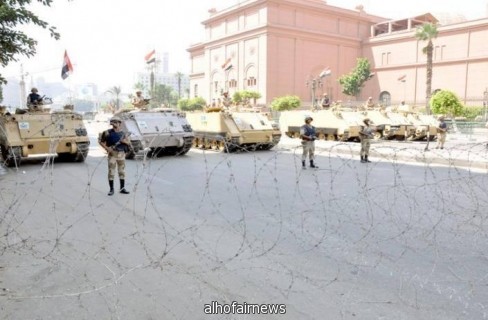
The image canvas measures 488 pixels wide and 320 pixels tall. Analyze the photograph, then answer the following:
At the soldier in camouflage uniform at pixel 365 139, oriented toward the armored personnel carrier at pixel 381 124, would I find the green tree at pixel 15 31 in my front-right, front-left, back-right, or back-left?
back-left

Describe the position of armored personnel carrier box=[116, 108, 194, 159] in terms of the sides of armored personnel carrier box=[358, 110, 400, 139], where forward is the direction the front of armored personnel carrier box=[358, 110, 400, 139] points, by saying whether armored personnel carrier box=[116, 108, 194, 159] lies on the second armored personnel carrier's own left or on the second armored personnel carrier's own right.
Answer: on the second armored personnel carrier's own right

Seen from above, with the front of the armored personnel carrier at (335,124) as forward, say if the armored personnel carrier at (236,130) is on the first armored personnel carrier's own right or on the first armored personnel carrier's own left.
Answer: on the first armored personnel carrier's own right

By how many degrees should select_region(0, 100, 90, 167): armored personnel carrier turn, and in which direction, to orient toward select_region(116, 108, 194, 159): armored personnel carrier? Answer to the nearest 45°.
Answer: approximately 90° to its left

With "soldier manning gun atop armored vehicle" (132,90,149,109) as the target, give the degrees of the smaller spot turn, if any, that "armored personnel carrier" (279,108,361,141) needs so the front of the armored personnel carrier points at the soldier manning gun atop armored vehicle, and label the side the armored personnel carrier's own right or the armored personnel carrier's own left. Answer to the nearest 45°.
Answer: approximately 90° to the armored personnel carrier's own right

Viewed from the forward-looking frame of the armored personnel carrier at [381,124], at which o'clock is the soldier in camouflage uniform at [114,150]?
The soldier in camouflage uniform is roughly at 2 o'clock from the armored personnel carrier.

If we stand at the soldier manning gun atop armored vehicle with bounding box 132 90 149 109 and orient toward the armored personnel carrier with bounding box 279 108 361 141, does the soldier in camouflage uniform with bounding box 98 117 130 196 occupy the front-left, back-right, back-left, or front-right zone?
back-right
